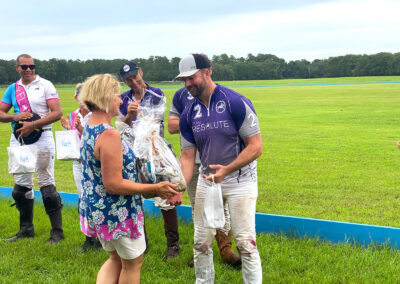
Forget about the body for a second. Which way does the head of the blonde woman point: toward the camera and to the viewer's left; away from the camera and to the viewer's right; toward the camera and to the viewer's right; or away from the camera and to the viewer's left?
away from the camera and to the viewer's right

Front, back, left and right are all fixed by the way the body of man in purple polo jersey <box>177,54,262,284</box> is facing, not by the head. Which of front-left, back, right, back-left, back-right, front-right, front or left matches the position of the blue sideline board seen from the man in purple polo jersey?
back

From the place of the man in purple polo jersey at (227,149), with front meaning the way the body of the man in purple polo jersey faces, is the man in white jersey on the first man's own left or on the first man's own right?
on the first man's own right

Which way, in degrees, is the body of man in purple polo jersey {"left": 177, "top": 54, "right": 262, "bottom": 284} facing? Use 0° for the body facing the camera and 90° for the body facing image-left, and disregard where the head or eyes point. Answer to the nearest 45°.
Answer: approximately 45°

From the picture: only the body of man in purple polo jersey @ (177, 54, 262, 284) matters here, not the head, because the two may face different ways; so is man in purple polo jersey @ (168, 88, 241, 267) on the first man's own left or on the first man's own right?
on the first man's own right

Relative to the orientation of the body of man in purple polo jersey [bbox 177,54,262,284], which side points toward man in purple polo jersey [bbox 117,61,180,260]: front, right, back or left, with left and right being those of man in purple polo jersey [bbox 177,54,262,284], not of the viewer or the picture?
right

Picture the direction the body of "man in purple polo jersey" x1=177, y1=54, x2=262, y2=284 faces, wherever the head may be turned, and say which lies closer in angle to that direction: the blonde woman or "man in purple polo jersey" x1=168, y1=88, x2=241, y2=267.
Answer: the blonde woman

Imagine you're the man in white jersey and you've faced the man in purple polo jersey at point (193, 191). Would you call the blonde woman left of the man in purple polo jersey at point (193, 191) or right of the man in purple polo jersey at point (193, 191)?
right

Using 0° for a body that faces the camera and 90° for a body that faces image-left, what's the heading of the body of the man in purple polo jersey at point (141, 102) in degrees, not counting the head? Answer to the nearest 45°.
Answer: approximately 0°
